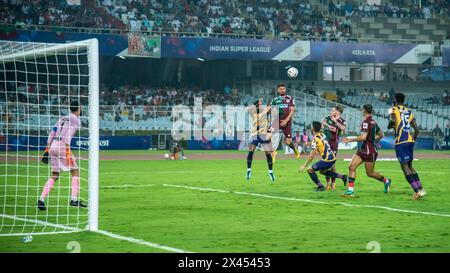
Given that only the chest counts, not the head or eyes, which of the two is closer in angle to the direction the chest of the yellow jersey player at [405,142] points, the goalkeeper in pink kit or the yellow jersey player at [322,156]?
the yellow jersey player

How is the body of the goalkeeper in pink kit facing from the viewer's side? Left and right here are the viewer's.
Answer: facing away from the viewer and to the right of the viewer

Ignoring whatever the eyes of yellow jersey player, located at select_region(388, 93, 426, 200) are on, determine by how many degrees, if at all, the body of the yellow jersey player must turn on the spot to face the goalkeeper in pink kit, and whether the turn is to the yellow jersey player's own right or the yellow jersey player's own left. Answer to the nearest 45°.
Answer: approximately 90° to the yellow jersey player's own left

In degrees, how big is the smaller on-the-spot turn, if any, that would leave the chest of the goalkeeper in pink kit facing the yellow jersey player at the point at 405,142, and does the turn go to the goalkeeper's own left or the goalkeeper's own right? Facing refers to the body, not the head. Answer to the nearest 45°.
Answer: approximately 45° to the goalkeeper's own right

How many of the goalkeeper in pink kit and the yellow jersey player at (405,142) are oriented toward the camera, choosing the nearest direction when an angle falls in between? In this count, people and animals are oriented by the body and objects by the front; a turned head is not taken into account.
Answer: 0

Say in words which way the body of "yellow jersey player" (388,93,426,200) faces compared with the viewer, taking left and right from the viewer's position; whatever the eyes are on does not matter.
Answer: facing away from the viewer and to the left of the viewer

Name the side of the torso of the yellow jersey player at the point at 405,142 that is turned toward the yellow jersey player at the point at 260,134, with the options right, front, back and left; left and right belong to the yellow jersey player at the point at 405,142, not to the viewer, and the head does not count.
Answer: front

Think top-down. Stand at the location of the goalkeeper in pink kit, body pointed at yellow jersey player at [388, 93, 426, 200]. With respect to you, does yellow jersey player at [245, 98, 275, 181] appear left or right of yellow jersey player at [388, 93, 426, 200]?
left
